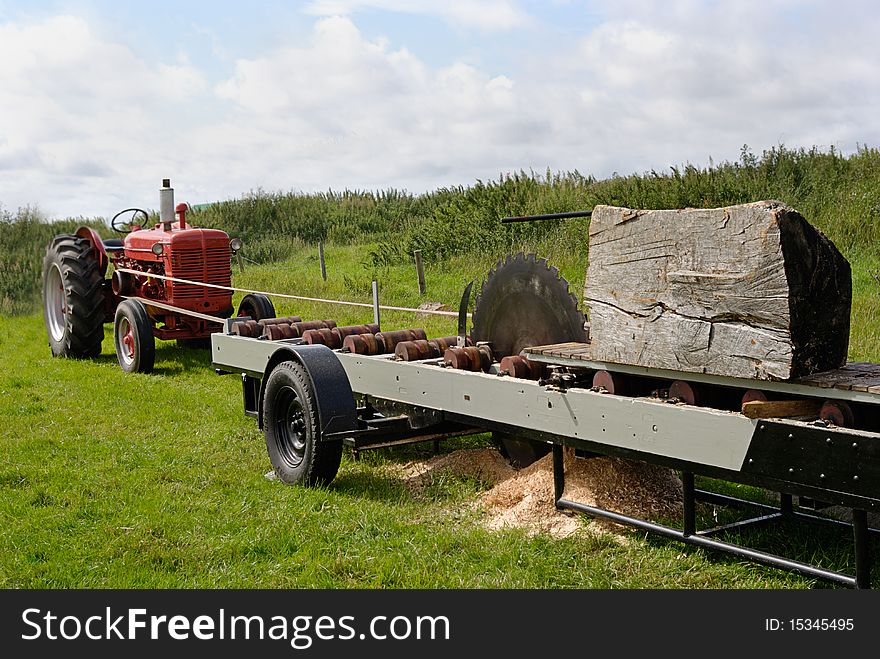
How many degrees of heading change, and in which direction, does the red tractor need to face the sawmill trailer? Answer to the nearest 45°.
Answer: approximately 45° to its right

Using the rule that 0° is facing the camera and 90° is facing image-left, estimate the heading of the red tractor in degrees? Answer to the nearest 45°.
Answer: approximately 315°

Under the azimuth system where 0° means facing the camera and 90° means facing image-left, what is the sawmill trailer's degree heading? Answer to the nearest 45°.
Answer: approximately 315°

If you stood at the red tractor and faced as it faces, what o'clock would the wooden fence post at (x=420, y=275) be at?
The wooden fence post is roughly at 9 o'clock from the red tractor.

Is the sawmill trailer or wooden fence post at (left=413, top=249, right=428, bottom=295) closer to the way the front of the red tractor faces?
the sawmill trailer

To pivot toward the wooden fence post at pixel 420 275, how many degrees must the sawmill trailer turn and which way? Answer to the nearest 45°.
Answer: approximately 135° to its left

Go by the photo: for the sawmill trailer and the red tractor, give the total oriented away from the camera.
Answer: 0
